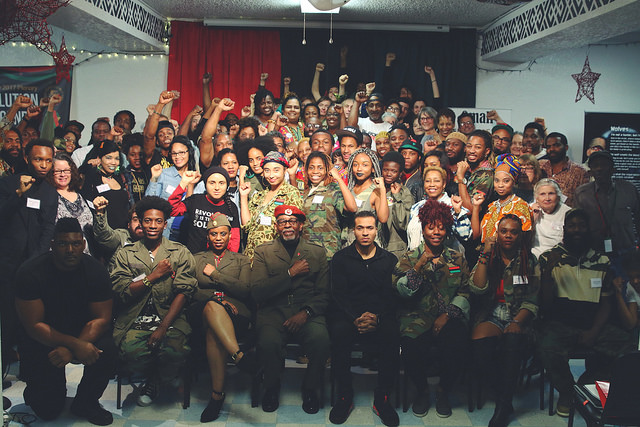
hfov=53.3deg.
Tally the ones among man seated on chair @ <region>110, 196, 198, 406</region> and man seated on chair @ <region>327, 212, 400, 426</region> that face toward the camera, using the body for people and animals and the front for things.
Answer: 2

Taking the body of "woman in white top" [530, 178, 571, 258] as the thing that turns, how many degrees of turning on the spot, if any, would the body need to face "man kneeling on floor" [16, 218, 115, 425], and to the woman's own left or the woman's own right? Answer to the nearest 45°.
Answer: approximately 45° to the woman's own right

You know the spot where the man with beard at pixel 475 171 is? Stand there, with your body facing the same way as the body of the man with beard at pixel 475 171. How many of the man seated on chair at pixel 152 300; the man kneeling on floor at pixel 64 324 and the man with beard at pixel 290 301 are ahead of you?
3

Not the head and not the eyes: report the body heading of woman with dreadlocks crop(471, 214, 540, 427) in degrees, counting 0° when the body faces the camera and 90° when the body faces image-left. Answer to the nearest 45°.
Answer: approximately 0°

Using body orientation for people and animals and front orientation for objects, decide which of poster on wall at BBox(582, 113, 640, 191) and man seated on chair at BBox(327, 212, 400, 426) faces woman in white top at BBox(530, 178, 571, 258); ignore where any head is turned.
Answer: the poster on wall

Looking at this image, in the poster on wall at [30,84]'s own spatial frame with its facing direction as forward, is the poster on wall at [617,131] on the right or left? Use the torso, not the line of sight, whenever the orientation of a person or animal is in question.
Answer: on its left

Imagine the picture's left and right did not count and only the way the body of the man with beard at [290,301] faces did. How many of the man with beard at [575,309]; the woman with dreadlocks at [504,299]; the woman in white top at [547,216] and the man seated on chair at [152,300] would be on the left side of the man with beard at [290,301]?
3

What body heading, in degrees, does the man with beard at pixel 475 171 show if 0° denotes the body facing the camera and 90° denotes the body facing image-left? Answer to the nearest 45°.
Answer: approximately 45°
